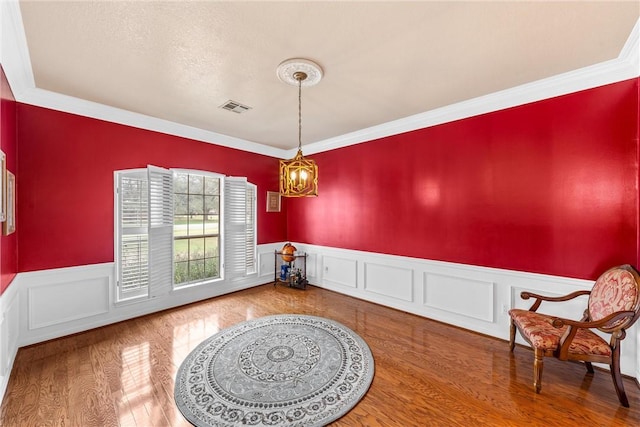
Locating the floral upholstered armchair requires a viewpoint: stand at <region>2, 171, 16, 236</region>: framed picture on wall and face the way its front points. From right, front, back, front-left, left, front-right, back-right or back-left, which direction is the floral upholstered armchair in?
front-right

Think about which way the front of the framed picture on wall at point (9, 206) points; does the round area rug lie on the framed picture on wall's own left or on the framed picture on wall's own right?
on the framed picture on wall's own right

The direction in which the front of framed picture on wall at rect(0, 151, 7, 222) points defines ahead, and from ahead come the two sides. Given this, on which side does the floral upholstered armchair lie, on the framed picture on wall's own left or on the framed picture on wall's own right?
on the framed picture on wall's own right

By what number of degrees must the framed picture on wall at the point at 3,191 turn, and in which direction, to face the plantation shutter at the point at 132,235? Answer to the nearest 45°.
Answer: approximately 45° to its left

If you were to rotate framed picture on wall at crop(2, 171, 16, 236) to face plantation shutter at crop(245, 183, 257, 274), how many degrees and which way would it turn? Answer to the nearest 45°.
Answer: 0° — it already faces it

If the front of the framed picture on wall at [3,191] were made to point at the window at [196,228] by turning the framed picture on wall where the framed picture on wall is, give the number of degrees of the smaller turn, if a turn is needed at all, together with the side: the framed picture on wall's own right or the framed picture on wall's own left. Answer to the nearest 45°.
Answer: approximately 45° to the framed picture on wall's own left

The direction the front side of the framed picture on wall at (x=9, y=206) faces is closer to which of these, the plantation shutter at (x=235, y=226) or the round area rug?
the plantation shutter

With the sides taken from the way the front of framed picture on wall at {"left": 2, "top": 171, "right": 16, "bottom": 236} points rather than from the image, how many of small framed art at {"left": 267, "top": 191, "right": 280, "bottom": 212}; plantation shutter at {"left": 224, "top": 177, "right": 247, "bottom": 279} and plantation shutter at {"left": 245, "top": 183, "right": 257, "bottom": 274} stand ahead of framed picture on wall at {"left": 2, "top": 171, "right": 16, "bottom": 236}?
3

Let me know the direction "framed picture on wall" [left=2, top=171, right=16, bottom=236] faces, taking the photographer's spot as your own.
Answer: facing to the right of the viewer

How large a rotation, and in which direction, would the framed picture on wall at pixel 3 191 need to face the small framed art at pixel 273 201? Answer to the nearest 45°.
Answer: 0° — it already faces it

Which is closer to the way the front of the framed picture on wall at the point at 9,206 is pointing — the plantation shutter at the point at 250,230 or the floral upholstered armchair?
the plantation shutter

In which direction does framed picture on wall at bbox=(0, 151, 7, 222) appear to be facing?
to the viewer's right

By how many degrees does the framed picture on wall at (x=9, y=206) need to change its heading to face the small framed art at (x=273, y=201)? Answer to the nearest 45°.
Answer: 0° — it already faces it

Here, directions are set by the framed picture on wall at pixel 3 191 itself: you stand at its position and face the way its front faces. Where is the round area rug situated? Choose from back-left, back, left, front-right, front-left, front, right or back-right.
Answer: front-right
